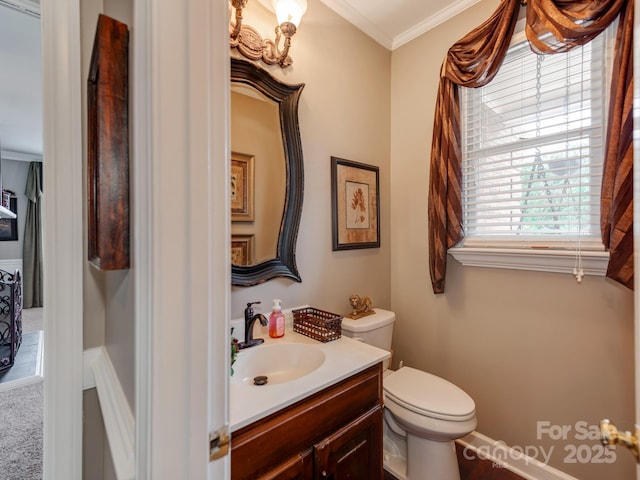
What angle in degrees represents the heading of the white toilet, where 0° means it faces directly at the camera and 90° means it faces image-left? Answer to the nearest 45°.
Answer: approximately 315°

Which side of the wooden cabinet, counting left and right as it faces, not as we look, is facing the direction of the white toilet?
left
